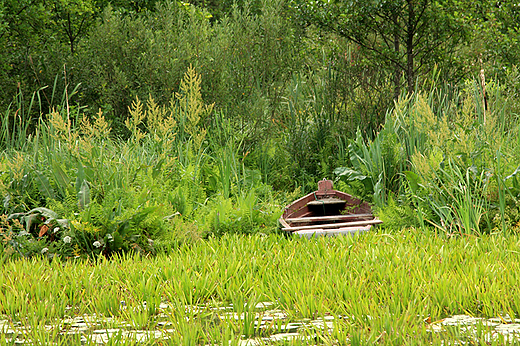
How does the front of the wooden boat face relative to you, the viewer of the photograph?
facing away from the viewer
